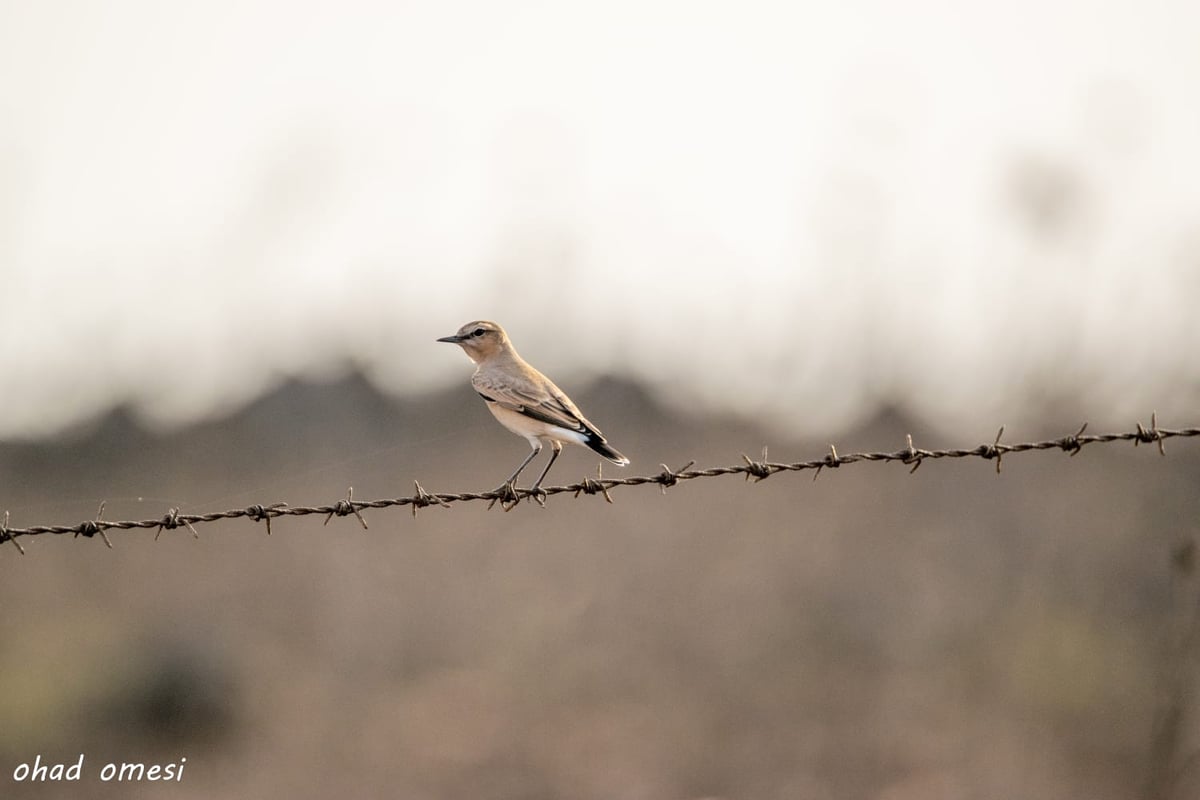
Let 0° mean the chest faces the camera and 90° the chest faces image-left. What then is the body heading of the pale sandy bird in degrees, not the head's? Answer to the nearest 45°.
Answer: approximately 90°
